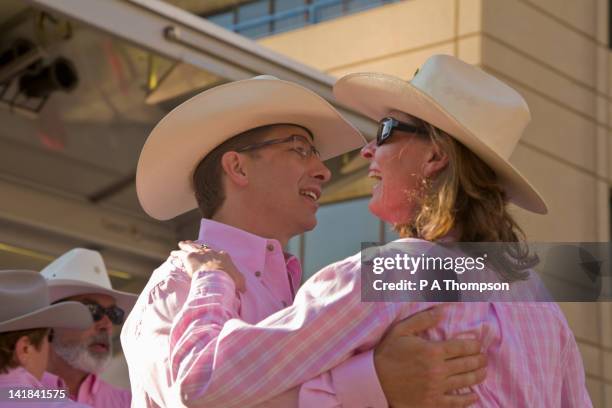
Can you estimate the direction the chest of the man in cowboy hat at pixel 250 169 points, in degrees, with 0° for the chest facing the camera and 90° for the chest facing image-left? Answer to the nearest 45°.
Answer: approximately 315°

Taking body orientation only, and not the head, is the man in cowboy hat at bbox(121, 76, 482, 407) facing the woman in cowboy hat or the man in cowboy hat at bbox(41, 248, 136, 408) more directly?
the woman in cowboy hat

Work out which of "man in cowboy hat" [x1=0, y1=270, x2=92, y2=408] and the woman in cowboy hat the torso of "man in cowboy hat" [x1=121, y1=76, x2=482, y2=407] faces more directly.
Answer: the woman in cowboy hat

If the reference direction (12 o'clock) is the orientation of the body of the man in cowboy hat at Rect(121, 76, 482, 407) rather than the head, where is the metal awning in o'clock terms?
The metal awning is roughly at 7 o'clock from the man in cowboy hat.

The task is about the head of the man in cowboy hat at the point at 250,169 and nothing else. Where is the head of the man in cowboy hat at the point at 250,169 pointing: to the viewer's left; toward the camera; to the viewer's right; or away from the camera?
to the viewer's right

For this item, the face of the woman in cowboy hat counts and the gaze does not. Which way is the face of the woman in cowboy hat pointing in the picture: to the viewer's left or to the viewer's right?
to the viewer's left
